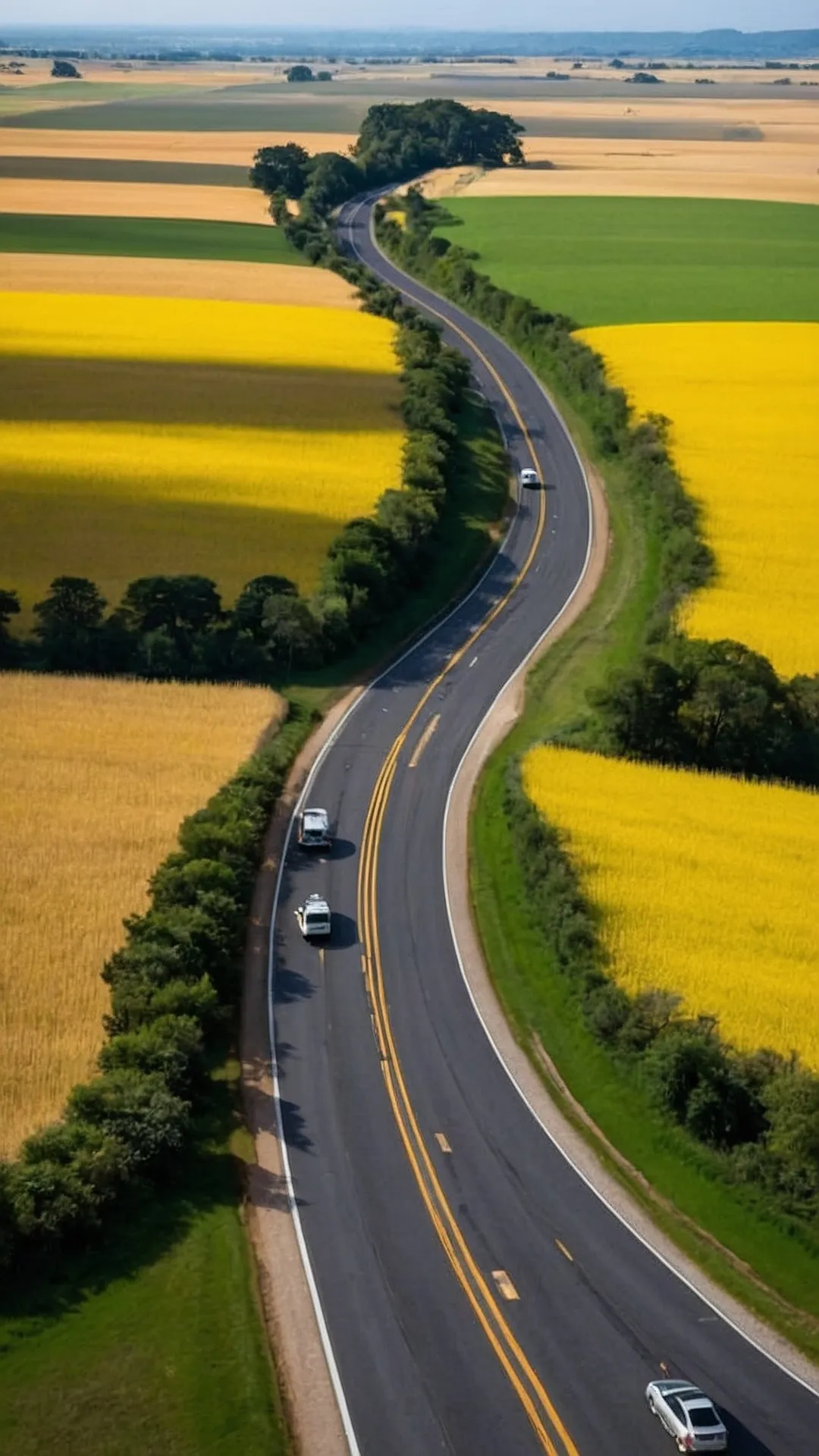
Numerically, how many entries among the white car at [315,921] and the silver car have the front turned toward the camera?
1

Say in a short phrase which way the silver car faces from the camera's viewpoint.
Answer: facing away from the viewer and to the left of the viewer

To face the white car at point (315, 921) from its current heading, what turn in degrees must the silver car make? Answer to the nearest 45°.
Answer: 0° — it already faces it

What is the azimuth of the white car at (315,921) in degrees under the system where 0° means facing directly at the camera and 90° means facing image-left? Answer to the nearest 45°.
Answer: approximately 0°
